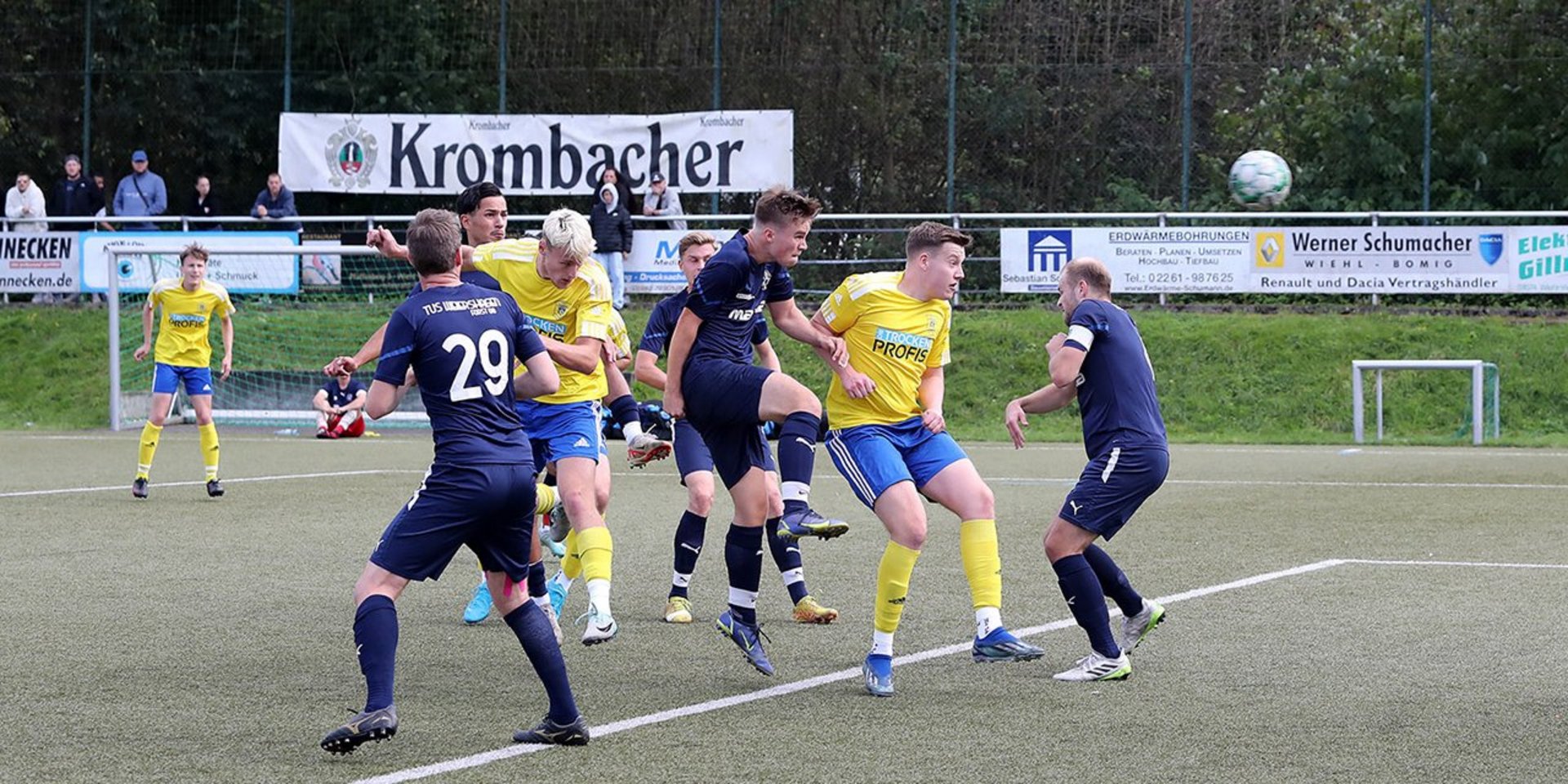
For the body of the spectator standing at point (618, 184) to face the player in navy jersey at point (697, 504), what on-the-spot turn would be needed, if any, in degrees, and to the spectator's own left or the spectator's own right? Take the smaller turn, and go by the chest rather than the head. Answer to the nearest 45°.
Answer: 0° — they already face them

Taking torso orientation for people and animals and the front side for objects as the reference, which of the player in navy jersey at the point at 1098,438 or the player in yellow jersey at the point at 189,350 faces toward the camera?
the player in yellow jersey

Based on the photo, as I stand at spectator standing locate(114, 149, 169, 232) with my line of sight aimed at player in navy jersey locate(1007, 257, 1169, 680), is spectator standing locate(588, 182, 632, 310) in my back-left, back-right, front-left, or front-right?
front-left

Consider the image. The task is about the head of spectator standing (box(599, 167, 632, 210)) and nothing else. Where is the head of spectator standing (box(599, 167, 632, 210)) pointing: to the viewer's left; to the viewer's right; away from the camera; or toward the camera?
toward the camera

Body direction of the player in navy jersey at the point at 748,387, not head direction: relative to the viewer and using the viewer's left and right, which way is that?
facing the viewer and to the right of the viewer

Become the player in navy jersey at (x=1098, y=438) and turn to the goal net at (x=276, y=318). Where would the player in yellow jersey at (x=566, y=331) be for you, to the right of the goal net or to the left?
left

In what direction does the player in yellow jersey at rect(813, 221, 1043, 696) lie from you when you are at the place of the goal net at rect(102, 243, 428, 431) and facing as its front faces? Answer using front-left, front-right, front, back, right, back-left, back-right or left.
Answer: front

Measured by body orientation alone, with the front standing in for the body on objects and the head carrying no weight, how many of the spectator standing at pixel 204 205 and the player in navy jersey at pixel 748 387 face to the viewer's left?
0

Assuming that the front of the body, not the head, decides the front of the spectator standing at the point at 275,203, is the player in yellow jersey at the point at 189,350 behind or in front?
in front

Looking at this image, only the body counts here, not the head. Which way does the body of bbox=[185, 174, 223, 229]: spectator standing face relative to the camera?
toward the camera

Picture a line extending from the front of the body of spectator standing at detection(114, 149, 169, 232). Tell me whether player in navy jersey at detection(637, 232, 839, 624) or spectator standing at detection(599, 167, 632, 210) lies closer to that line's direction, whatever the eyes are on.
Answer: the player in navy jersey

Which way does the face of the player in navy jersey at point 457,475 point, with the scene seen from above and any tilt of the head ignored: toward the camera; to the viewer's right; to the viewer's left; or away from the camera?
away from the camera

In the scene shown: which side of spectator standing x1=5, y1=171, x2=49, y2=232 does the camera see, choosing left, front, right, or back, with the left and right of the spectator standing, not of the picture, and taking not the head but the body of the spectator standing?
front

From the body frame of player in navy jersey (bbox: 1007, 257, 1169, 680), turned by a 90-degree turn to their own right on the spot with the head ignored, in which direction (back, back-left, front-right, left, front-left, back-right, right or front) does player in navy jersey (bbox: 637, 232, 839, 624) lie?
front-left

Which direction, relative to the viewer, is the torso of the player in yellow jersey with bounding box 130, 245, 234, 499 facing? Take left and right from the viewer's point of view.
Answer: facing the viewer

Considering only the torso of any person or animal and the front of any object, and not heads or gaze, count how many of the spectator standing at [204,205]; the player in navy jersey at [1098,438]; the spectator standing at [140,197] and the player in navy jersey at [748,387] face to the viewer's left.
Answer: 1

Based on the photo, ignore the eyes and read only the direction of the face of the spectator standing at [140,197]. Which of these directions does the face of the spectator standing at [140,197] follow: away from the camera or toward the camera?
toward the camera
